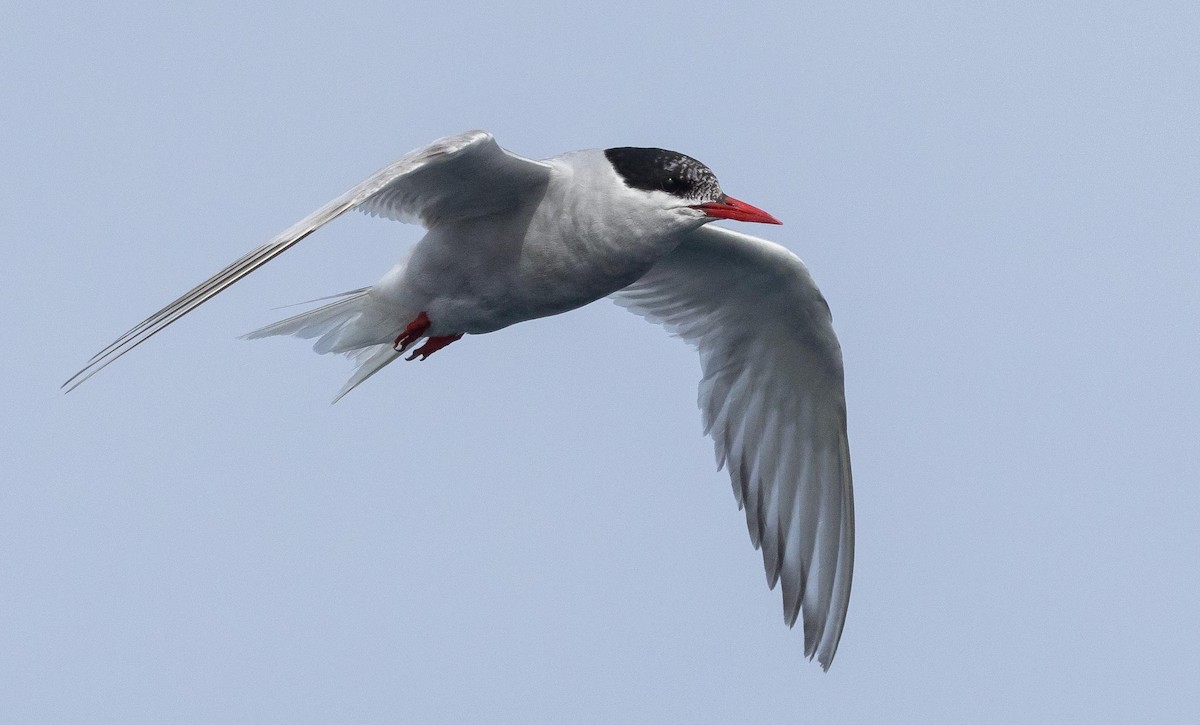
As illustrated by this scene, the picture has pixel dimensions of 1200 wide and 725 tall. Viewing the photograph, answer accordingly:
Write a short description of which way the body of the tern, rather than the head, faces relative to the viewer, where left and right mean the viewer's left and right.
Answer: facing the viewer and to the right of the viewer
